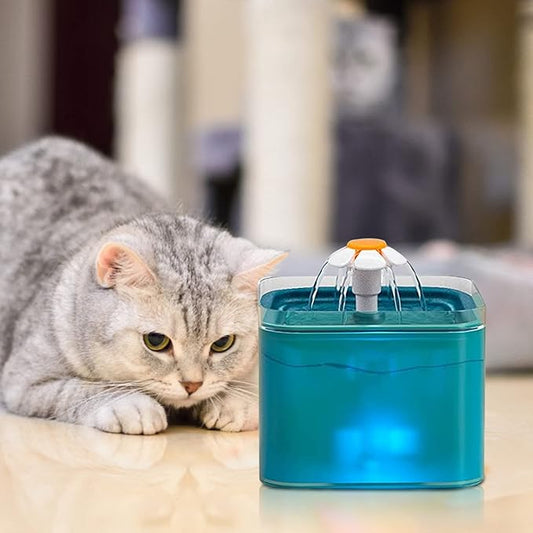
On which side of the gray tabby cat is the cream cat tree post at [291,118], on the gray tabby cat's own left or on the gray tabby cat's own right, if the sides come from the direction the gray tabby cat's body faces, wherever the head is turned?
on the gray tabby cat's own left

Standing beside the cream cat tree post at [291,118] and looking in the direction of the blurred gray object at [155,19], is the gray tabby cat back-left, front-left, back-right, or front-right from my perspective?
back-left

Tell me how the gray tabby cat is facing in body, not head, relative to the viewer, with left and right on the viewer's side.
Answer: facing the viewer and to the right of the viewer

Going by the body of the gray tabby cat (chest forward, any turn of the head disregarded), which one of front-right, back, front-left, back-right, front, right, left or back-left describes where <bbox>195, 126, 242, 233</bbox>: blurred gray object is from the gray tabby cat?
back-left

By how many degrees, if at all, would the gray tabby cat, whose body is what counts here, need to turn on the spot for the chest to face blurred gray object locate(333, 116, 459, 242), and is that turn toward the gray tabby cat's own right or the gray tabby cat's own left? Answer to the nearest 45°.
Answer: approximately 135° to the gray tabby cat's own left

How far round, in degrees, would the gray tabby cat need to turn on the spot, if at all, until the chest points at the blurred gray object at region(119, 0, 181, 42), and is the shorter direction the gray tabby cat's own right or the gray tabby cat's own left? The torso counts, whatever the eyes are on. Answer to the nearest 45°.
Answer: approximately 135° to the gray tabby cat's own left
